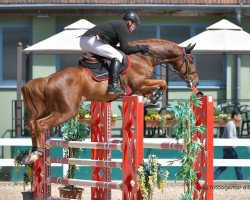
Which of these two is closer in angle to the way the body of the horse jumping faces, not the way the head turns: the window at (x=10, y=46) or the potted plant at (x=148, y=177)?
the potted plant

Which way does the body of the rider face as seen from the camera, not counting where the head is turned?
to the viewer's right

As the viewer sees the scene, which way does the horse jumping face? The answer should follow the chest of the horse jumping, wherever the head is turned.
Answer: to the viewer's right

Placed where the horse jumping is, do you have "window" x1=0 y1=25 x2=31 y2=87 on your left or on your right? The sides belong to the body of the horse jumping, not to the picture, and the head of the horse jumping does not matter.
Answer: on your left

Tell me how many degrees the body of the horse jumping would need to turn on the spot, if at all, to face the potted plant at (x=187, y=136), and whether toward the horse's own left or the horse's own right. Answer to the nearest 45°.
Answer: approximately 45° to the horse's own right
